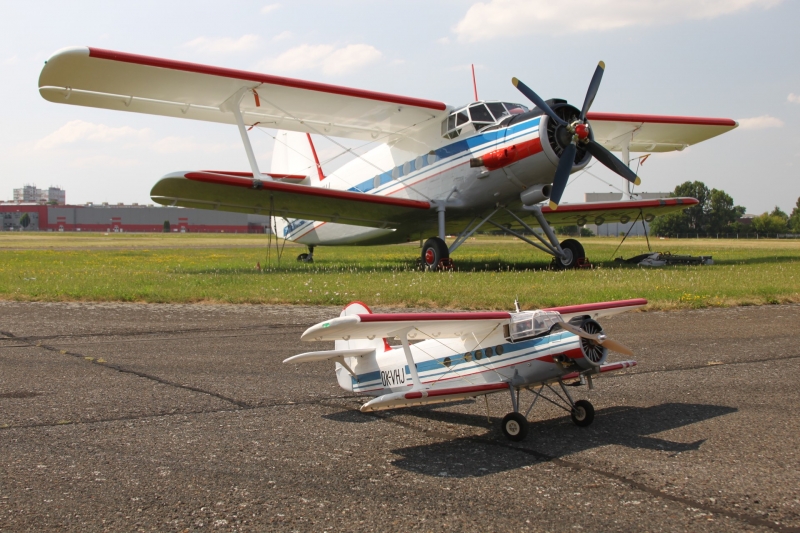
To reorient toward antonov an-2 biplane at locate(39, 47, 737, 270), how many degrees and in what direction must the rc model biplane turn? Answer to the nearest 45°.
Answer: approximately 135° to its left

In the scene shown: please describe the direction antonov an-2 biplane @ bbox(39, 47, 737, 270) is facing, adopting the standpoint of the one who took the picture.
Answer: facing the viewer and to the right of the viewer

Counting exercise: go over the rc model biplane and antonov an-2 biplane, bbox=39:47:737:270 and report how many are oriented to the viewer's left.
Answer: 0

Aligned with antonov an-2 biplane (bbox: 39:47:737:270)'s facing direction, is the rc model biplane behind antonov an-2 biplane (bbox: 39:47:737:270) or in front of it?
in front
